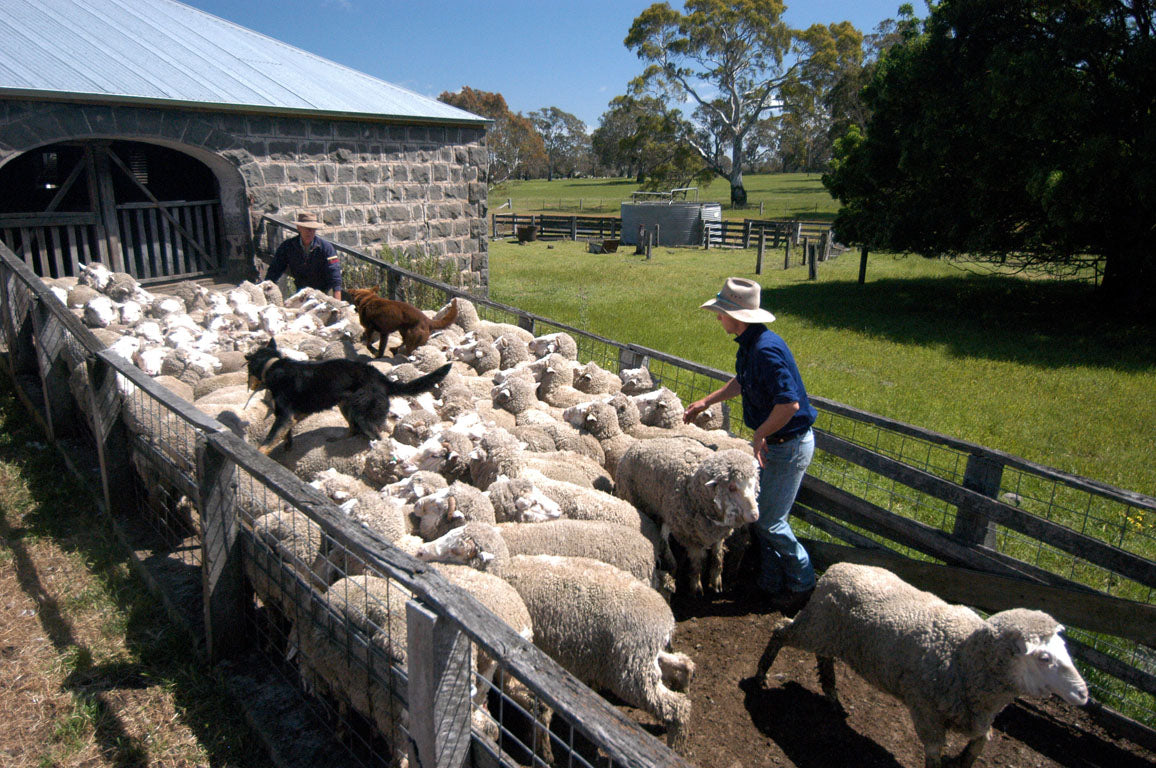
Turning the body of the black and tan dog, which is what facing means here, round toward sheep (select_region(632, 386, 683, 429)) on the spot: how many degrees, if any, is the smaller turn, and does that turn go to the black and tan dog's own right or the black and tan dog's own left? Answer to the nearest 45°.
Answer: approximately 180°

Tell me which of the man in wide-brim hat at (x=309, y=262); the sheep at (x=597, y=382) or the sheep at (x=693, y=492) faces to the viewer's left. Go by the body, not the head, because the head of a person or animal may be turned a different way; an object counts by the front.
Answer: the sheep at (x=597, y=382)

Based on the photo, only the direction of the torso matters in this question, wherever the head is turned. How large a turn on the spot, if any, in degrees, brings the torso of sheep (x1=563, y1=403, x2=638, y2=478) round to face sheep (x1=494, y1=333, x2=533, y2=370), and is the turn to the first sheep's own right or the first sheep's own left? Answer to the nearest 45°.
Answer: approximately 45° to the first sheep's own right

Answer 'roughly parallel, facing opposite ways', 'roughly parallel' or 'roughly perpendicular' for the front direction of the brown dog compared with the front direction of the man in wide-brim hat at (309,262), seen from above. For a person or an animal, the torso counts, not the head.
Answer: roughly perpendicular

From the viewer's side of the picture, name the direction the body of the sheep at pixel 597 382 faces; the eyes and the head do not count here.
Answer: to the viewer's left

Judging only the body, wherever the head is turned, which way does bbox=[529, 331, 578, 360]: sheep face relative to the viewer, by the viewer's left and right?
facing to the left of the viewer

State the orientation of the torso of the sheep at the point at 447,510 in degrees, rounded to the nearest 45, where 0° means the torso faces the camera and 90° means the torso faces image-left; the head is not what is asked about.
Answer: approximately 90°

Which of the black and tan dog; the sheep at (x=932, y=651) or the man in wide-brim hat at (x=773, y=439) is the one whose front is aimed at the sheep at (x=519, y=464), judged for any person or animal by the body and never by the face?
the man in wide-brim hat

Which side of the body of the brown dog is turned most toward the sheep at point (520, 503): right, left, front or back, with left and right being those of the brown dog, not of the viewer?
left

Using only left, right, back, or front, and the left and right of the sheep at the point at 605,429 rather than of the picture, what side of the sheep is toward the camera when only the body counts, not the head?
left
